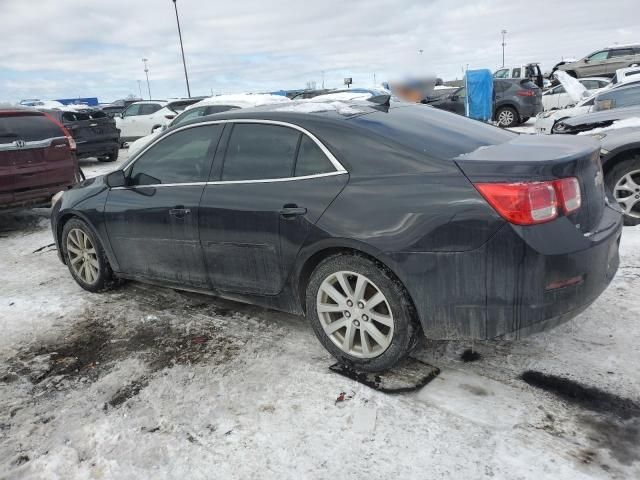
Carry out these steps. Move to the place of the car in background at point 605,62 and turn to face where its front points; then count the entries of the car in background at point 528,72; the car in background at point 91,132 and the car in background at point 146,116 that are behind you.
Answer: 0

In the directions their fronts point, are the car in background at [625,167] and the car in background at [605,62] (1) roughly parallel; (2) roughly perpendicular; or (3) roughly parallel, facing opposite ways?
roughly parallel

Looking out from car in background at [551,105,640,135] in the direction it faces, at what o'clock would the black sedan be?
The black sedan is roughly at 11 o'clock from the car in background.

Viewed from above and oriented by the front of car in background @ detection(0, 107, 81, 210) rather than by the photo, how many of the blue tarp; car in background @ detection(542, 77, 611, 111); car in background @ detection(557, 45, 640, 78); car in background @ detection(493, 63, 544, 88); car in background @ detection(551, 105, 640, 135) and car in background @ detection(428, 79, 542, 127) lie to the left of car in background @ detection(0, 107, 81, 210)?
0

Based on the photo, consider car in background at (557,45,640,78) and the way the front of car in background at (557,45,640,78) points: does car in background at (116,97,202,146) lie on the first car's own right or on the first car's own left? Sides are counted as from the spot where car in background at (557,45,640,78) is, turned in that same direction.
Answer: on the first car's own left

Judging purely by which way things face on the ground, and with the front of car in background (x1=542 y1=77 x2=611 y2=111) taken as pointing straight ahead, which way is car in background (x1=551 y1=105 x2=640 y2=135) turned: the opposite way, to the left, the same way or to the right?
the same way

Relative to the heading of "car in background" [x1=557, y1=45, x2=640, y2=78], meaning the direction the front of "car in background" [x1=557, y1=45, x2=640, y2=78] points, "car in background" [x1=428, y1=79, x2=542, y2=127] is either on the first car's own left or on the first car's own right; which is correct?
on the first car's own left

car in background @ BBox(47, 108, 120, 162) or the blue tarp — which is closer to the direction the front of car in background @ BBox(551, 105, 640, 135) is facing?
the car in background

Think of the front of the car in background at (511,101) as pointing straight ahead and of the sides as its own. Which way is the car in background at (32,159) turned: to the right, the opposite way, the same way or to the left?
the same way

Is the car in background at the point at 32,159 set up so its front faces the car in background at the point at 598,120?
no

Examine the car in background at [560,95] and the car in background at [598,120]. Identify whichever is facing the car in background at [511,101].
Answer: the car in background at [560,95]

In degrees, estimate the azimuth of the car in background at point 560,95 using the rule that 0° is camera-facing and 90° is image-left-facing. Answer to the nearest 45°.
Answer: approximately 45°

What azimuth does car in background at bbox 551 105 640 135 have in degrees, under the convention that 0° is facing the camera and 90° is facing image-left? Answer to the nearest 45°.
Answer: approximately 45°

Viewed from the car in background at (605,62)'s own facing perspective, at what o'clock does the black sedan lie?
The black sedan is roughly at 9 o'clock from the car in background.

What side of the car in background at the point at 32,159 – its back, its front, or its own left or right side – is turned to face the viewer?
back

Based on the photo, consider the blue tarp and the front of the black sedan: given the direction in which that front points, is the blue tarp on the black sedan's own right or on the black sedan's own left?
on the black sedan's own right

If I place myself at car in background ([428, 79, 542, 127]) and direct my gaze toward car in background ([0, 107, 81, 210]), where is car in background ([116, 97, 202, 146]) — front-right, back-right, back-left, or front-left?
front-right

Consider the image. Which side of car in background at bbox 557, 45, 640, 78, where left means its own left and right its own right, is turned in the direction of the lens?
left

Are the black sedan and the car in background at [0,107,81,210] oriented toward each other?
no

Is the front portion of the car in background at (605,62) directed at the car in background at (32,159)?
no

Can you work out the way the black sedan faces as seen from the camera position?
facing away from the viewer and to the left of the viewer

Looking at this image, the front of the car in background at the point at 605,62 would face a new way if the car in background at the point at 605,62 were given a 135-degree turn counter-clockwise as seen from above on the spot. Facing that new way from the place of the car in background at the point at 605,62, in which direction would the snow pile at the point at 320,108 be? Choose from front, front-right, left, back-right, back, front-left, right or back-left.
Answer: front-right
